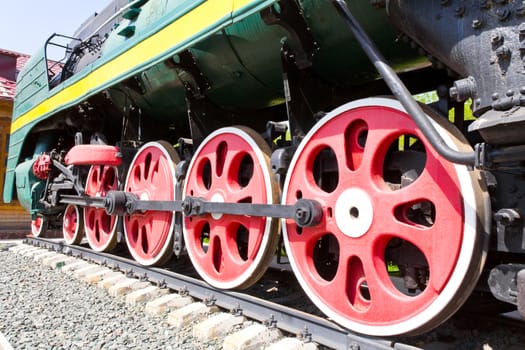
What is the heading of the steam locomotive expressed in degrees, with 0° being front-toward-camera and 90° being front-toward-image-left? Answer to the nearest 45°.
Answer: approximately 135°

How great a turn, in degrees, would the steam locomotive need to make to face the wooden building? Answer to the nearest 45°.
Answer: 0° — it already faces it
